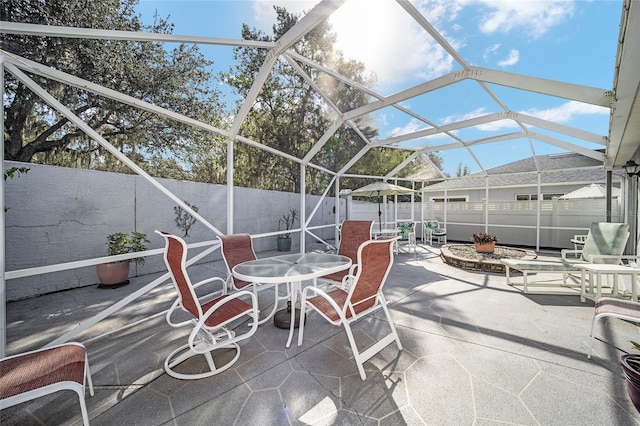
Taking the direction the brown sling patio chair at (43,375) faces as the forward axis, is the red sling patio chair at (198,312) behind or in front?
in front

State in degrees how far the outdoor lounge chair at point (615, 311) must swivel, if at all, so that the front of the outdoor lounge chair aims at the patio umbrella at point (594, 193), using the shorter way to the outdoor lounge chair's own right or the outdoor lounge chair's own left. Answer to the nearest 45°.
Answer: approximately 90° to the outdoor lounge chair's own right

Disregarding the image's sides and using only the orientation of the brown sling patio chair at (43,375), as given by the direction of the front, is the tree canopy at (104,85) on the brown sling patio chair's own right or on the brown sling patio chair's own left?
on the brown sling patio chair's own left

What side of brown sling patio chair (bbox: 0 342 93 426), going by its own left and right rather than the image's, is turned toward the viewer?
right

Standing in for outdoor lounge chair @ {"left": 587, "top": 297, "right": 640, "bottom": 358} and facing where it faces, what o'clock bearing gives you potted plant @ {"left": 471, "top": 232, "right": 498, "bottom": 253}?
The potted plant is roughly at 2 o'clock from the outdoor lounge chair.

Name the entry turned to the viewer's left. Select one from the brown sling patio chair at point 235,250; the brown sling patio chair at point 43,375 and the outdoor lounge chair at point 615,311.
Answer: the outdoor lounge chair

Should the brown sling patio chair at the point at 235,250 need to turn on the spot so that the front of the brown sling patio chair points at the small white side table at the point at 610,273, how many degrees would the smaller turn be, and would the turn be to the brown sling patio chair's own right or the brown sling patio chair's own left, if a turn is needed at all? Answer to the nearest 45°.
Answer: approximately 45° to the brown sling patio chair's own left

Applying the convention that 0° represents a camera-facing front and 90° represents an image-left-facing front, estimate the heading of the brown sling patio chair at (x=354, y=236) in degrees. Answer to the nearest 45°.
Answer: approximately 45°
